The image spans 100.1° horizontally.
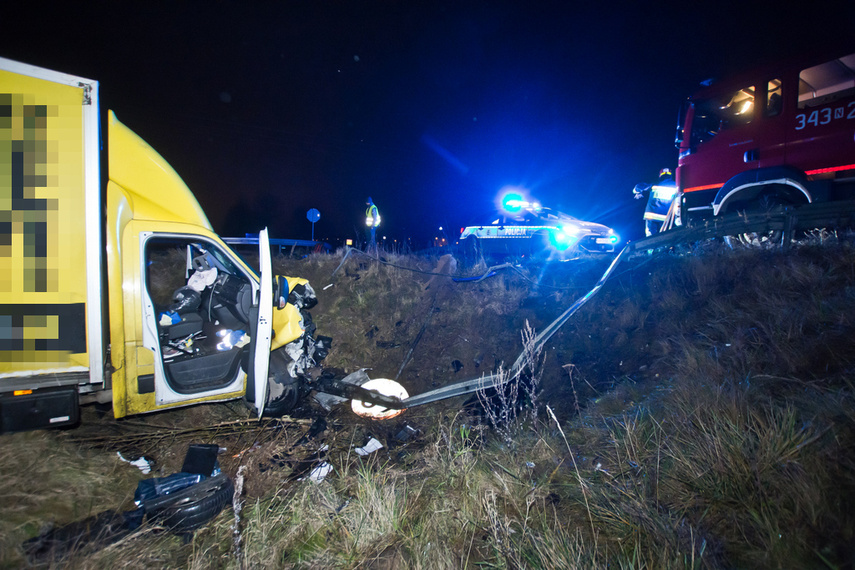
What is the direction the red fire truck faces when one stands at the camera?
facing to the left of the viewer

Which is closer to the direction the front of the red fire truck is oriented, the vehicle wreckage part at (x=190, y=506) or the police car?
the police car

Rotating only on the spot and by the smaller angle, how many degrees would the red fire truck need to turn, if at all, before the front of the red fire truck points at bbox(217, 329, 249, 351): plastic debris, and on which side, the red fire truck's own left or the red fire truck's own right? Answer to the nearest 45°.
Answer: approximately 45° to the red fire truck's own left

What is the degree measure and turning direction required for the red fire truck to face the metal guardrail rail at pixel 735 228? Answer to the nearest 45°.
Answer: approximately 90° to its left

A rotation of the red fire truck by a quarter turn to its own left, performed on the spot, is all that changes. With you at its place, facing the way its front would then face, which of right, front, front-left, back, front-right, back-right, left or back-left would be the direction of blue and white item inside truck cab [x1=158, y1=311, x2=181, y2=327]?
front-right

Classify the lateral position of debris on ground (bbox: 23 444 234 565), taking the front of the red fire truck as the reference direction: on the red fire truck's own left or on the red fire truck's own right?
on the red fire truck's own left

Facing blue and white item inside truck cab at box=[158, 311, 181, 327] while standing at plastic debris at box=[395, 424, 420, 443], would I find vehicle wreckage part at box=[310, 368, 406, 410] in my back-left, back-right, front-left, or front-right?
front-right

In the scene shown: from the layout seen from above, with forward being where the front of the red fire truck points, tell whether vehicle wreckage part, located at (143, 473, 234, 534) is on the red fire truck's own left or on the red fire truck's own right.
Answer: on the red fire truck's own left

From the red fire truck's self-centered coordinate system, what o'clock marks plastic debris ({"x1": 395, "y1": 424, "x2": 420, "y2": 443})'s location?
The plastic debris is roughly at 10 o'clock from the red fire truck.

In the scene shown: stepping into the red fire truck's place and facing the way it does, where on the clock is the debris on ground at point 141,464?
The debris on ground is roughly at 10 o'clock from the red fire truck.

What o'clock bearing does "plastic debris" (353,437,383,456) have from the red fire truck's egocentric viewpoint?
The plastic debris is roughly at 10 o'clock from the red fire truck.

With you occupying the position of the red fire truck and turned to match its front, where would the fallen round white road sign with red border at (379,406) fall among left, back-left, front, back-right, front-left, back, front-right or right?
front-left
